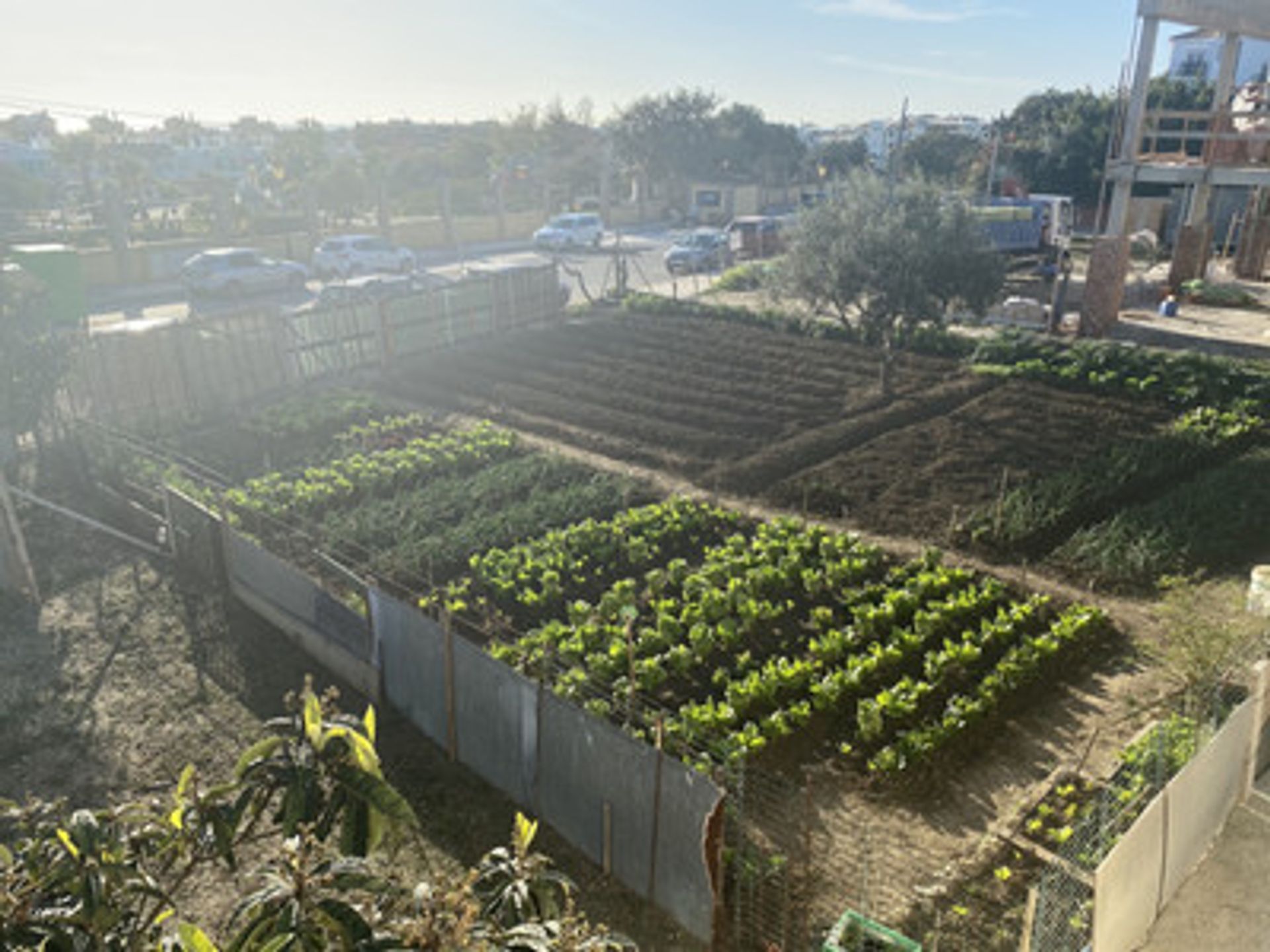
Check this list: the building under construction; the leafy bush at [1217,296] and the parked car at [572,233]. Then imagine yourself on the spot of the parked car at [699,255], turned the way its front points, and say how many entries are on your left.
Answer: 2

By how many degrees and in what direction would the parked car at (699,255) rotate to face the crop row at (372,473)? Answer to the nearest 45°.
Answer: approximately 45° to its left

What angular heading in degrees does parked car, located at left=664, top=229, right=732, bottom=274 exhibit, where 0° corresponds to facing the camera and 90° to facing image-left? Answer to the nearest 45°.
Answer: approximately 45°

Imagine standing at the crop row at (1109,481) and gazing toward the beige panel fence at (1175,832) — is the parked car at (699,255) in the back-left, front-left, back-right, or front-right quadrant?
back-right

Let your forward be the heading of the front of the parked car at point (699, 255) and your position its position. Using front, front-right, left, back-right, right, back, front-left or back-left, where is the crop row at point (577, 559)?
front-left

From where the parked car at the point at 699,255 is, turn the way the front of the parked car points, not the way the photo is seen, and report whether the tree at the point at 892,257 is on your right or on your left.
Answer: on your left

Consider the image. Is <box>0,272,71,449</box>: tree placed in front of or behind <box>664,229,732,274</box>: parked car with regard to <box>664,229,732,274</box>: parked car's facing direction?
in front

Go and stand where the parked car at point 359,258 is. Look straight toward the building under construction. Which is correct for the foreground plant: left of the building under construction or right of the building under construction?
right

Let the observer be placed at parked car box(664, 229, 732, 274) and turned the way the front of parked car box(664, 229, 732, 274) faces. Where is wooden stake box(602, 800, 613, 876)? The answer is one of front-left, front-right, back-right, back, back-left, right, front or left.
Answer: front-left

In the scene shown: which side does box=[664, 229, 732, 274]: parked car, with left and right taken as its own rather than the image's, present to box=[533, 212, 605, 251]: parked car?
right

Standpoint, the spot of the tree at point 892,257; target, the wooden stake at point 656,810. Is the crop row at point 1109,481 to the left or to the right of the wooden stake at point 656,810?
left

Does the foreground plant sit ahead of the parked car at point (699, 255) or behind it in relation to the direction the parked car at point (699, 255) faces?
ahead

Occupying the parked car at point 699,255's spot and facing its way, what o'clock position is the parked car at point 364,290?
the parked car at point 364,290 is roughly at 12 o'clock from the parked car at point 699,255.
